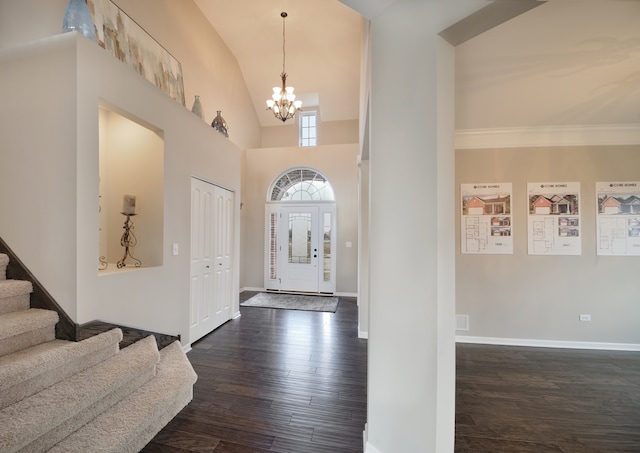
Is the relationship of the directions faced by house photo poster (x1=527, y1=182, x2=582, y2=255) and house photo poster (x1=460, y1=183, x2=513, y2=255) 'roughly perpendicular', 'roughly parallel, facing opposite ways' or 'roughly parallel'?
roughly parallel

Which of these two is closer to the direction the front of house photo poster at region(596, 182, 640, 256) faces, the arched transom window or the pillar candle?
the pillar candle

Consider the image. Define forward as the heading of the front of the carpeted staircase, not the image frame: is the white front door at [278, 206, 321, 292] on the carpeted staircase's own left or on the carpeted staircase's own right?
on the carpeted staircase's own left

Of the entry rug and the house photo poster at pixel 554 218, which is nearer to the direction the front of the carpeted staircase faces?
the house photo poster

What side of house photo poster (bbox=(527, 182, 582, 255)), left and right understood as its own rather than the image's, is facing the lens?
front

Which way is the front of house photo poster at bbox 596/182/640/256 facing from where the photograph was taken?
facing the viewer

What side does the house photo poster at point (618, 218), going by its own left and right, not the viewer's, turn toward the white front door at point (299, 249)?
right

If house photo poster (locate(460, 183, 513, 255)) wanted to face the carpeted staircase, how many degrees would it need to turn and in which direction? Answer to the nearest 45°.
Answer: approximately 45° to its right

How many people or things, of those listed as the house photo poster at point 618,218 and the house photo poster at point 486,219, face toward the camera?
2

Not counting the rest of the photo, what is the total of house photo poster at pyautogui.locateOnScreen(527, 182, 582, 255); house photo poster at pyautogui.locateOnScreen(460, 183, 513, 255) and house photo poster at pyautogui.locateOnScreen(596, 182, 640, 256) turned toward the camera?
3

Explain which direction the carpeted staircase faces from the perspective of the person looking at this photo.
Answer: facing the viewer and to the right of the viewer
